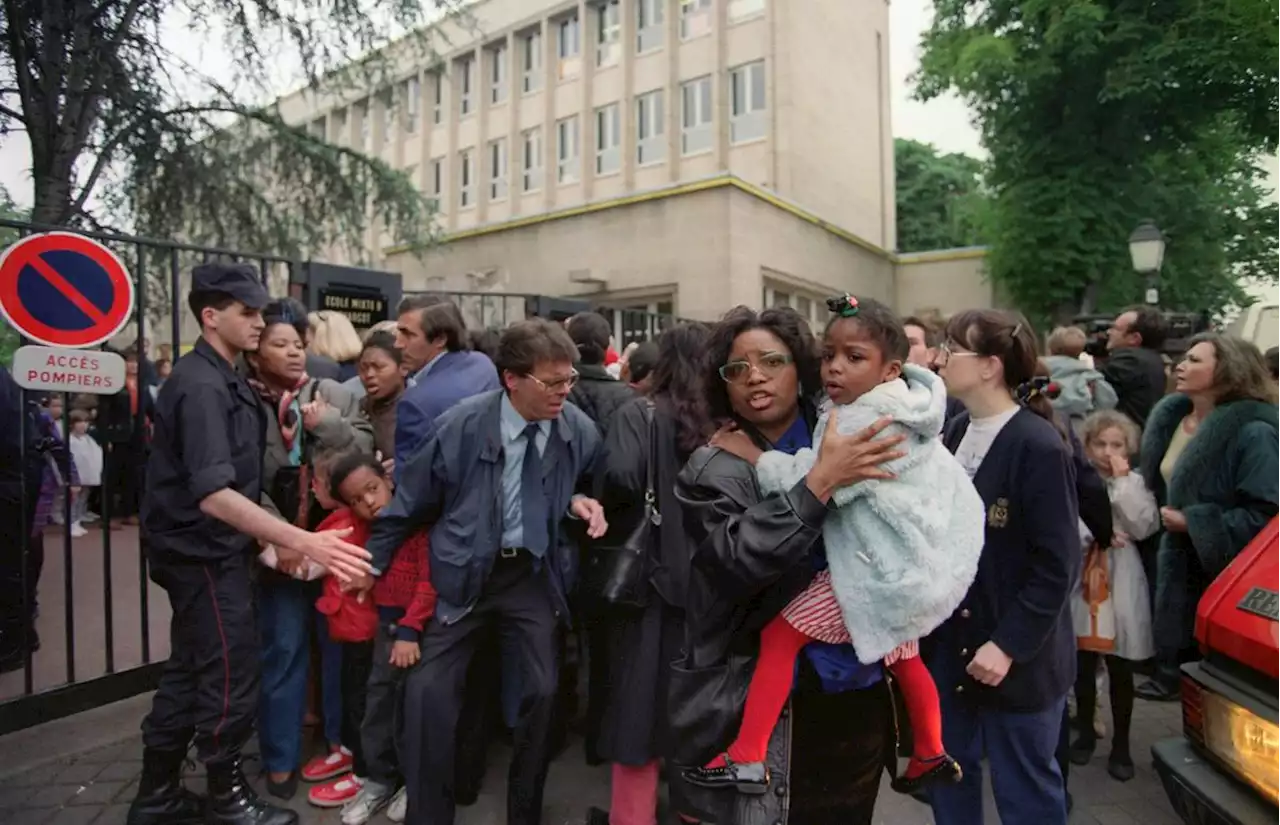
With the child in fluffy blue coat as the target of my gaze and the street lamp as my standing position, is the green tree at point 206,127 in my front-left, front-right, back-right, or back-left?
front-right

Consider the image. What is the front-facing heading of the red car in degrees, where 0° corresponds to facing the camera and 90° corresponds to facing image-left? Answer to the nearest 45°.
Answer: approximately 45°

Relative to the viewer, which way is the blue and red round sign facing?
toward the camera

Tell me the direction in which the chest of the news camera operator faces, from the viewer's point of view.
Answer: to the viewer's left

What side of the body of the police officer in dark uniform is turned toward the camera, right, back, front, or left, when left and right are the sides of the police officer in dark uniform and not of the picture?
right

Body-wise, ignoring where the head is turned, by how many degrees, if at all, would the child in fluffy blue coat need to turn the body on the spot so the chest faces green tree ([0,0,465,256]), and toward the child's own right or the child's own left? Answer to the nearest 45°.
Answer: approximately 90° to the child's own right

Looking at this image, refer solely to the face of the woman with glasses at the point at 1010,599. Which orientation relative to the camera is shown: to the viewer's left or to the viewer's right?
to the viewer's left

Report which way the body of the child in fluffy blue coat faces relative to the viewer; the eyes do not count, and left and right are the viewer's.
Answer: facing the viewer and to the left of the viewer
